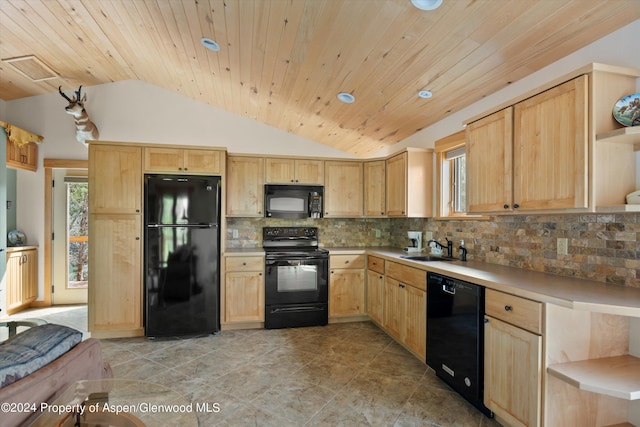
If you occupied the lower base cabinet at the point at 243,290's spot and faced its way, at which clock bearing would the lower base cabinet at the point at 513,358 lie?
the lower base cabinet at the point at 513,358 is roughly at 11 o'clock from the lower base cabinet at the point at 243,290.

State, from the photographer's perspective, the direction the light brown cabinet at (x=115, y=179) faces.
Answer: facing the viewer

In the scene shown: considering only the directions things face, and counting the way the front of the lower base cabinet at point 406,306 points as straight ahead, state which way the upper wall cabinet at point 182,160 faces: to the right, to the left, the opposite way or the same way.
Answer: to the left

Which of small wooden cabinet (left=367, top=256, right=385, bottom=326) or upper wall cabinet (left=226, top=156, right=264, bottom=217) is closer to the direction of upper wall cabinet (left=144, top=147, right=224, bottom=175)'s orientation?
the small wooden cabinet

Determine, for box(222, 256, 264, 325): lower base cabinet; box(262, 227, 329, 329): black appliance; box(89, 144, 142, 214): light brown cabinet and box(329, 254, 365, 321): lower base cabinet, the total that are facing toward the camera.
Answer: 4

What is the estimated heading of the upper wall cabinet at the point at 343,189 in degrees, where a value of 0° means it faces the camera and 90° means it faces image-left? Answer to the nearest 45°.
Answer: approximately 0°

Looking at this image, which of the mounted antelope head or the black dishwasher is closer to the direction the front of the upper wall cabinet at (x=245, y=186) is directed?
the black dishwasher

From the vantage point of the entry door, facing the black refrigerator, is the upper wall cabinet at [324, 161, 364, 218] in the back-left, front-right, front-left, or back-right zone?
front-left

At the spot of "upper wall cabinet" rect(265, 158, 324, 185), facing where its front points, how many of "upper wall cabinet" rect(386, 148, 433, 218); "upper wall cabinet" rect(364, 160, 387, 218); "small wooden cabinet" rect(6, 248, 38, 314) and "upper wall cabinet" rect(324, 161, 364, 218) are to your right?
1

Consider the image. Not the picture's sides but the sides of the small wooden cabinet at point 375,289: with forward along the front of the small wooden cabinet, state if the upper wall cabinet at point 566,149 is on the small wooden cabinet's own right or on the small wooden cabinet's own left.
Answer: on the small wooden cabinet's own left

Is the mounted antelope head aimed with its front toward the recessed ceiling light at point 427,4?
no

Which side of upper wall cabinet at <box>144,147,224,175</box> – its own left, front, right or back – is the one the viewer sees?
front

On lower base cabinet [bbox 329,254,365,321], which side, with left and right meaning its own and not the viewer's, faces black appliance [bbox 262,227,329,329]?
right

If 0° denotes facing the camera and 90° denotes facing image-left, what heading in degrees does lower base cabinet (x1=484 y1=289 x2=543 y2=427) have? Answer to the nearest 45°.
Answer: approximately 45°

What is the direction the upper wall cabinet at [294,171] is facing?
toward the camera

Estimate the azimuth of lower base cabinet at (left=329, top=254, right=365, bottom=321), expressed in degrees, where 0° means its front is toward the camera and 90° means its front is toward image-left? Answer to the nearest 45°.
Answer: approximately 0°

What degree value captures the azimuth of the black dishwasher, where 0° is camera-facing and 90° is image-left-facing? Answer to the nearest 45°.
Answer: approximately 45°

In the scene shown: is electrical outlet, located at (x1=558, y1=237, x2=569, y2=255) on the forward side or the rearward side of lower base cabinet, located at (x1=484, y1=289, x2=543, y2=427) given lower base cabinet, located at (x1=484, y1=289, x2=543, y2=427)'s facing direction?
on the rearward side
